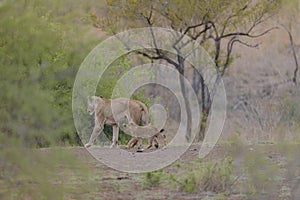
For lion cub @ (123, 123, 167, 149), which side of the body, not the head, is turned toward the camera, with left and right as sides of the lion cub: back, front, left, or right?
left

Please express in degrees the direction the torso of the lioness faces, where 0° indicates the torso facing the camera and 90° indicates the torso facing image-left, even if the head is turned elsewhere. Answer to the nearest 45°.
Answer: approximately 90°

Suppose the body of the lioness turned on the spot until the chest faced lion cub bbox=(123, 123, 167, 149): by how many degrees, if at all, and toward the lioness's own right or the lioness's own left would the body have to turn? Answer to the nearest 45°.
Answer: approximately 135° to the lioness's own left

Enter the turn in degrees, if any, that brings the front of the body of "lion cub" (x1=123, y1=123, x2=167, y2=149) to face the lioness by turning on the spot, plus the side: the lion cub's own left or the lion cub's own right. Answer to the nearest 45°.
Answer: approximately 45° to the lion cub's own right

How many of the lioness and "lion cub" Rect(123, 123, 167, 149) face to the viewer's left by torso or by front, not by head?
2
